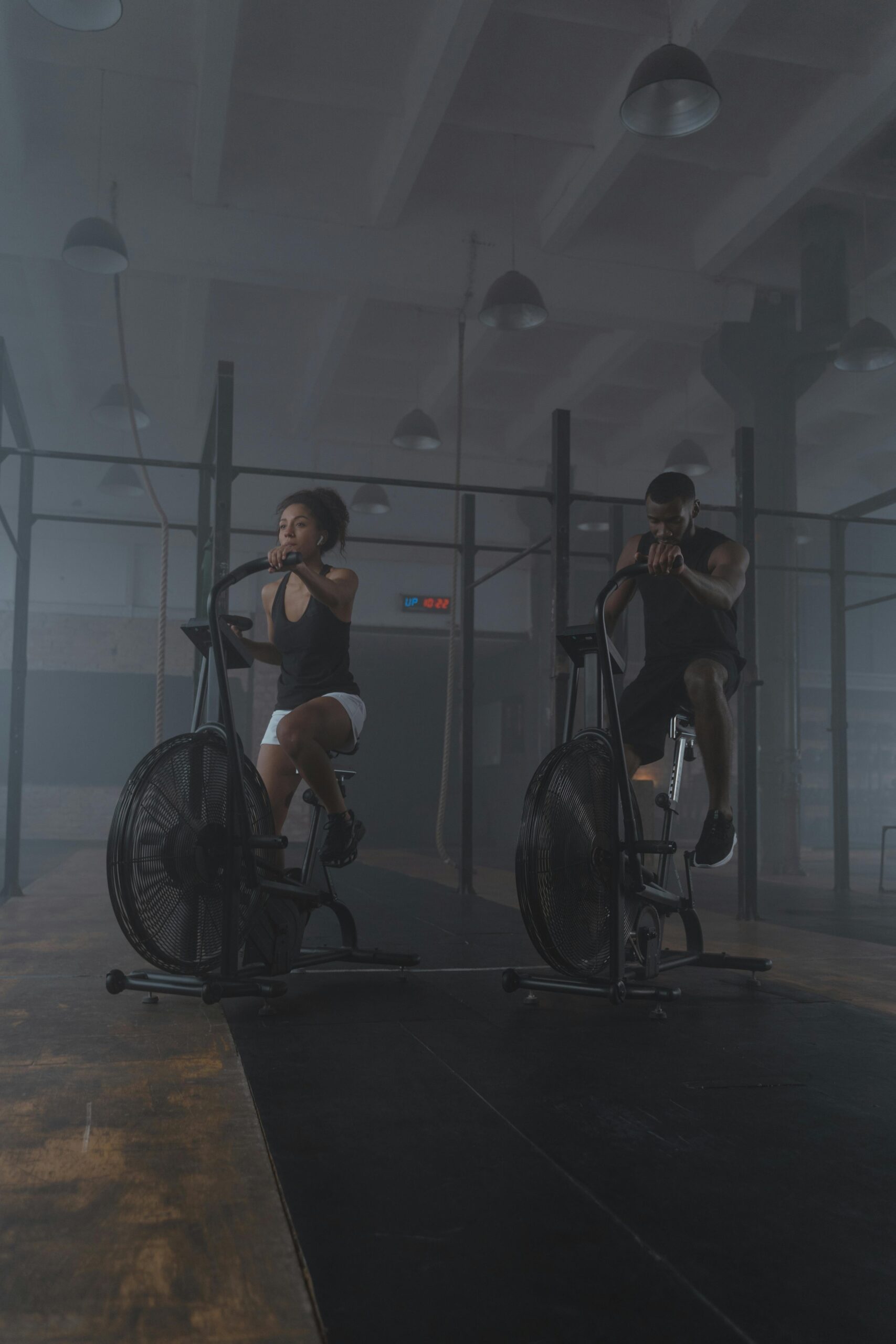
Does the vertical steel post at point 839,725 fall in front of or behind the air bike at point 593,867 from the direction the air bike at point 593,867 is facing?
behind

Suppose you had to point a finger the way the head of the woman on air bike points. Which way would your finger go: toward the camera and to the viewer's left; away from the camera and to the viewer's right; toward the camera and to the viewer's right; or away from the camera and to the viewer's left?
toward the camera and to the viewer's left

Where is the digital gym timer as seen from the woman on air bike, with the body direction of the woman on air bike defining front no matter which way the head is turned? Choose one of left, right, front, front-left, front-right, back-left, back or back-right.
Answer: back-right

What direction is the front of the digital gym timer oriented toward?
toward the camera

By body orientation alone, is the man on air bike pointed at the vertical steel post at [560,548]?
no

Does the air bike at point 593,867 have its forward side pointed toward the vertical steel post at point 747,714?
no

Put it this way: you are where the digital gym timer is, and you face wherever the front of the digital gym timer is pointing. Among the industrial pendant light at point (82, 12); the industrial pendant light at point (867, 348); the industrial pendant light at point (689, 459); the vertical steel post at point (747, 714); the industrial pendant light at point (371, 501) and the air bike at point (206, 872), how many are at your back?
0

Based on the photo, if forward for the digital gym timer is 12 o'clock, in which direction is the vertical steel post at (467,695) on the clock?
The vertical steel post is roughly at 12 o'clock from the digital gym timer.

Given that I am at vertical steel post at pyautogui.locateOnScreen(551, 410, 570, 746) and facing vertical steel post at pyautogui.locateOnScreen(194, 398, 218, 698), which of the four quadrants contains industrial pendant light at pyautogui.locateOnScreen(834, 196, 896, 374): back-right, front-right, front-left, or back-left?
back-right

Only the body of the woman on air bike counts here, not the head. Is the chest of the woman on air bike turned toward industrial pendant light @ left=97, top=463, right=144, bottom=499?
no

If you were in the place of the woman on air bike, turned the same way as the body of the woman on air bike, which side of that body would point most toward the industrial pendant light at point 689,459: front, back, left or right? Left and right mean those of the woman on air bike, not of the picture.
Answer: back

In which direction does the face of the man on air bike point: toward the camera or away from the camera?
toward the camera

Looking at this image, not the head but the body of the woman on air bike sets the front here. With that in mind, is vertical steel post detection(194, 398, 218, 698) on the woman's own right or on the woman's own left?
on the woman's own right

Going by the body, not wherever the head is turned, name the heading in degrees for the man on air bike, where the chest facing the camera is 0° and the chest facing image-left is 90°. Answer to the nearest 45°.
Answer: approximately 45°

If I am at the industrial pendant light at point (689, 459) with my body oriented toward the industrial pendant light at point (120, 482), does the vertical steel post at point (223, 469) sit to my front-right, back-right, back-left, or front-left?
front-left

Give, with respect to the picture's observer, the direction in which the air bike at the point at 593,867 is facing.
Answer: facing the viewer and to the left of the viewer

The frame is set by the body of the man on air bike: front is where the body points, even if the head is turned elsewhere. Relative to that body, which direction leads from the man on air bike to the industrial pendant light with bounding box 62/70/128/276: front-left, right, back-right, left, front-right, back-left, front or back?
right
